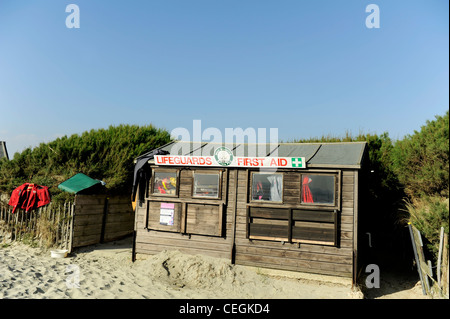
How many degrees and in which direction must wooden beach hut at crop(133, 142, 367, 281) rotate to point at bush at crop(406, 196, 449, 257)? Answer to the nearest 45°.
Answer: approximately 90° to its left

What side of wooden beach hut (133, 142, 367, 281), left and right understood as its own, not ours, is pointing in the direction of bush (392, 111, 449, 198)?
left

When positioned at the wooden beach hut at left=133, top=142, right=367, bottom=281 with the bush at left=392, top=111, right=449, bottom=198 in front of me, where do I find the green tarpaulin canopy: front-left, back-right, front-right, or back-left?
back-left

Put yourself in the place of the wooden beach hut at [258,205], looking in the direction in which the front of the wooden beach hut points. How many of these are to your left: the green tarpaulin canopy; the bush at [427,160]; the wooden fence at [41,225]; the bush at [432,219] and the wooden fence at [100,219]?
2

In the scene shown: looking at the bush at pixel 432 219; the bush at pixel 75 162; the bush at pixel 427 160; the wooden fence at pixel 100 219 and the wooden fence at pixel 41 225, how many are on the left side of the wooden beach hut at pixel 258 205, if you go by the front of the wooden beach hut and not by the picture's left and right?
2

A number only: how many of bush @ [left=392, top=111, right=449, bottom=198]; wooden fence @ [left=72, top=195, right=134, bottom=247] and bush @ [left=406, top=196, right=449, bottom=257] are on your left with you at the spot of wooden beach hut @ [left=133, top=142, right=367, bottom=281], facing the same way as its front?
2

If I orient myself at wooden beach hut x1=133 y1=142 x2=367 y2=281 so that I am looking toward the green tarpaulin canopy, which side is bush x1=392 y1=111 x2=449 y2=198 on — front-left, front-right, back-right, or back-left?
back-right

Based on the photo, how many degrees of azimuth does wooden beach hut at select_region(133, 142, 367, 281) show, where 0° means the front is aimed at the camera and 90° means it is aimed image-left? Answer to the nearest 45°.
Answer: approximately 0°

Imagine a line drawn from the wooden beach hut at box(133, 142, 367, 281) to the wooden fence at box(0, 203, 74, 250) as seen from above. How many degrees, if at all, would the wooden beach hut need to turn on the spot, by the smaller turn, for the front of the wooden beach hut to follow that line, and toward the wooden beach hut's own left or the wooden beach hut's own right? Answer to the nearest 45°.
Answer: approximately 90° to the wooden beach hut's own right

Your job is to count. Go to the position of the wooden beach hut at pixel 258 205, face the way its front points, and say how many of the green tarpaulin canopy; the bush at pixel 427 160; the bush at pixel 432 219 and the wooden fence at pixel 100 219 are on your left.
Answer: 2
